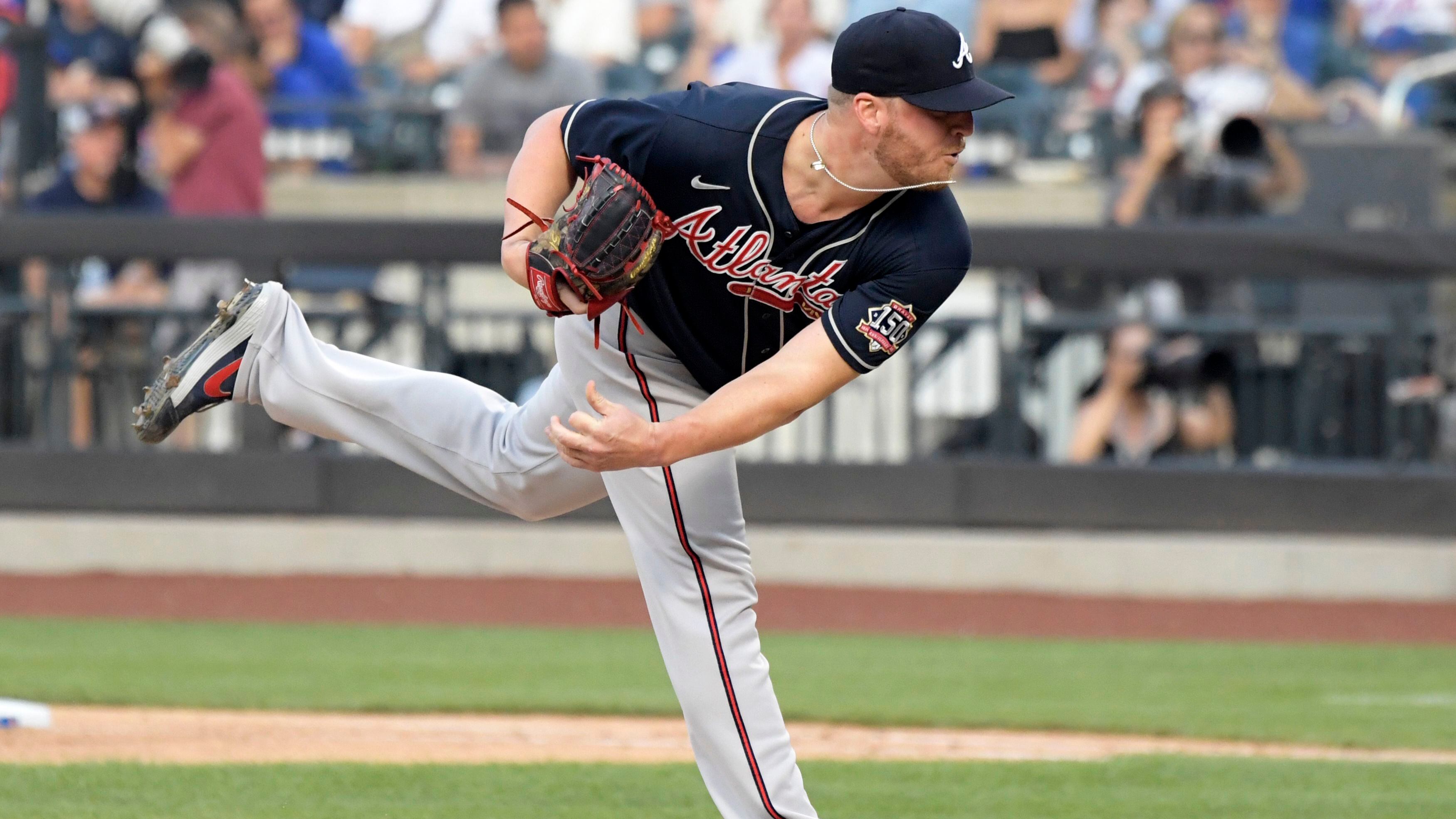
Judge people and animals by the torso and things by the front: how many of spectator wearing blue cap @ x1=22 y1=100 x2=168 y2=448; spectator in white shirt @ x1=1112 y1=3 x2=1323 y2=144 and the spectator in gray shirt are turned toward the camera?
3

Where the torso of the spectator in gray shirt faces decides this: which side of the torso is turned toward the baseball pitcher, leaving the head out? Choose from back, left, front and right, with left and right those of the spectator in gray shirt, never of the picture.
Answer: front

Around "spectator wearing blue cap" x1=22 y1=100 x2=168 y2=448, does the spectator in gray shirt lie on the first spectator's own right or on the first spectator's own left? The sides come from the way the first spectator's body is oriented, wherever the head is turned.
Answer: on the first spectator's own left

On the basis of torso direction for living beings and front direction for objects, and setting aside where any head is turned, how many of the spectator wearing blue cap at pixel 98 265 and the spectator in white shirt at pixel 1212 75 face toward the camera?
2

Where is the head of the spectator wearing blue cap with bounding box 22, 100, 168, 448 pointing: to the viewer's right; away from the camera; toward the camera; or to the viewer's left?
toward the camera

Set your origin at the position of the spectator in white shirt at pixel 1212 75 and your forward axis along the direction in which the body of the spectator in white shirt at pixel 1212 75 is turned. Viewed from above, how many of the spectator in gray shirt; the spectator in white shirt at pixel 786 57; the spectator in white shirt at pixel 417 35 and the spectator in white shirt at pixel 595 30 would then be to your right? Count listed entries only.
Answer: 4

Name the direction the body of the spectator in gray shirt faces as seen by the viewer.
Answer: toward the camera

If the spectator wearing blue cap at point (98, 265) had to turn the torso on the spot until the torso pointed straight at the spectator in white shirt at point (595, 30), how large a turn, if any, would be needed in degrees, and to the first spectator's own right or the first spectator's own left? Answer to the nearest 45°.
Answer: approximately 135° to the first spectator's own left

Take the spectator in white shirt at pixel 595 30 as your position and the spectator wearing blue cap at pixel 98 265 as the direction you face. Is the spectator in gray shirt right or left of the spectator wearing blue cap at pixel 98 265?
left

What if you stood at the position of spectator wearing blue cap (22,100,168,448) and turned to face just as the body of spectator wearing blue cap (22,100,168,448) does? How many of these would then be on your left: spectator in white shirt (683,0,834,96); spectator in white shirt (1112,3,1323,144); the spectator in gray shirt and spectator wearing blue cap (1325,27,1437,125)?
4

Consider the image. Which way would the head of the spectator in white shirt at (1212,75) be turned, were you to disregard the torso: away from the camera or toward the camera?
toward the camera

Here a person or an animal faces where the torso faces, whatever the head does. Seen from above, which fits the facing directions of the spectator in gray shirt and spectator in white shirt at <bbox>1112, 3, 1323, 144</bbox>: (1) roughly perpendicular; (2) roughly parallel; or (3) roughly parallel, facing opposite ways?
roughly parallel

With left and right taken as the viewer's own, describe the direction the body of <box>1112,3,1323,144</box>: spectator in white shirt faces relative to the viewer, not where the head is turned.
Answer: facing the viewer

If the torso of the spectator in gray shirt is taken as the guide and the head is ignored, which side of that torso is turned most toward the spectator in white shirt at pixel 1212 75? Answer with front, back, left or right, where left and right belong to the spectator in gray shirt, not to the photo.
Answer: left

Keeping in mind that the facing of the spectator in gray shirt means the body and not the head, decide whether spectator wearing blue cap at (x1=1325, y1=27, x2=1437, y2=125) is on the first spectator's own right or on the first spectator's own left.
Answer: on the first spectator's own left

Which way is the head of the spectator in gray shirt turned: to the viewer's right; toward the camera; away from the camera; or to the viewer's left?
toward the camera

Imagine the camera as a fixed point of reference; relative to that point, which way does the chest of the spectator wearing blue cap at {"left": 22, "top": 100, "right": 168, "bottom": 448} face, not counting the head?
toward the camera
